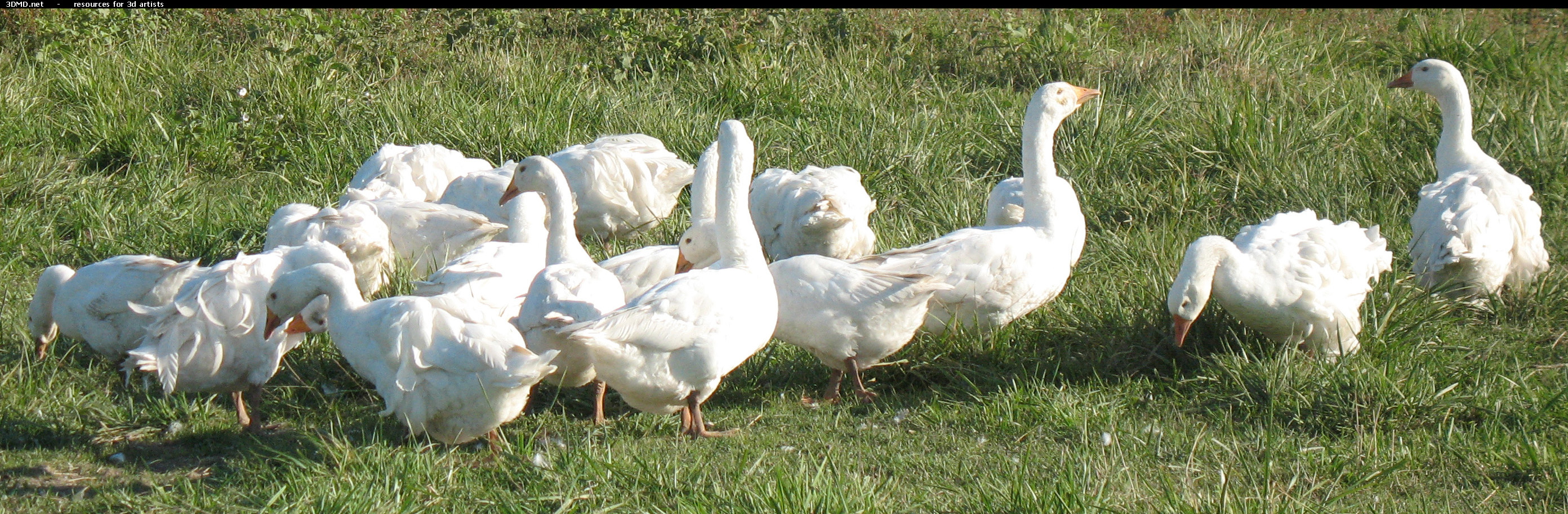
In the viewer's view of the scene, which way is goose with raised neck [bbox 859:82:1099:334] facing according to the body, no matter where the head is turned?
to the viewer's right

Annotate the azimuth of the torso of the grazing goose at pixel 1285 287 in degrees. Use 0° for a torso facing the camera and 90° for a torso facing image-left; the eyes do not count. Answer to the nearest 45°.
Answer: approximately 90°

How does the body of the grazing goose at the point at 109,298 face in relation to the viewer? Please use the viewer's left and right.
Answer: facing to the left of the viewer

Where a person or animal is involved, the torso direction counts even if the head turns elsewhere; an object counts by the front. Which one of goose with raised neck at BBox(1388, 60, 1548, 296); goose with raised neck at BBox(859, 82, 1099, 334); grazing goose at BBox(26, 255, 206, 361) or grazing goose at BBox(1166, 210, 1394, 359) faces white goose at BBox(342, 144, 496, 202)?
grazing goose at BBox(1166, 210, 1394, 359)

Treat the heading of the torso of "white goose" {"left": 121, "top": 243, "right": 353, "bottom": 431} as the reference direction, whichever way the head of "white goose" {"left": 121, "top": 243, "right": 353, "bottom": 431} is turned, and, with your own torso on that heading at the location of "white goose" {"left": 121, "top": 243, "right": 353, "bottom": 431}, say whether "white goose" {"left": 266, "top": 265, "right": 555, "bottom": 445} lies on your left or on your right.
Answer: on your right

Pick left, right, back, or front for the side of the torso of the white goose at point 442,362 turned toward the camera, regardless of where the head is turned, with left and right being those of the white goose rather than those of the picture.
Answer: left

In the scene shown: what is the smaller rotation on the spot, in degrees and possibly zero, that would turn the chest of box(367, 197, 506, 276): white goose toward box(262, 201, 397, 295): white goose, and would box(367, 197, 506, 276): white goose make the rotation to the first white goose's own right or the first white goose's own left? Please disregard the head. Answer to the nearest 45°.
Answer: approximately 45° to the first white goose's own left
